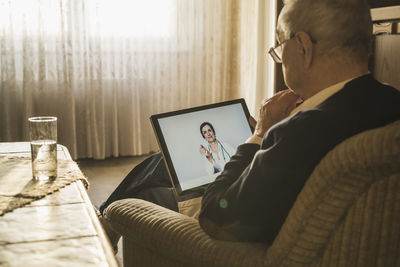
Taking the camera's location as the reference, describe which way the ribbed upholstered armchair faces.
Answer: facing away from the viewer and to the left of the viewer

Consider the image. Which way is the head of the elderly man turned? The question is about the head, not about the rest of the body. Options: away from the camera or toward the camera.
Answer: away from the camera

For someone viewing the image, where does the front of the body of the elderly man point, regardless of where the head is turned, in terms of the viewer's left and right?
facing away from the viewer and to the left of the viewer
